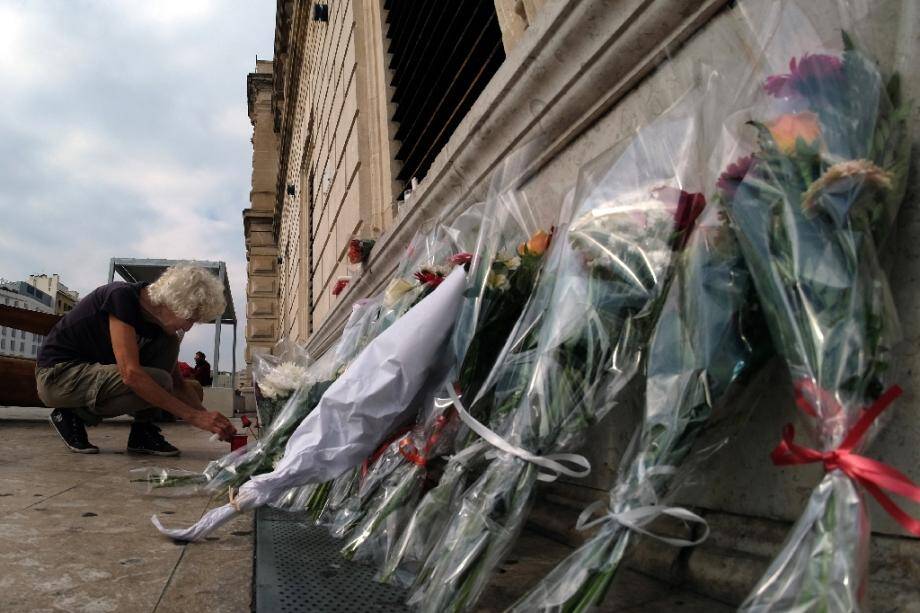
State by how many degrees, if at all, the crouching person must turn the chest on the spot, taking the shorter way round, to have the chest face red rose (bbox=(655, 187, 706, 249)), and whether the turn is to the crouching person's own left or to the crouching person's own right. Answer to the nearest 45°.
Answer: approximately 90° to the crouching person's own right

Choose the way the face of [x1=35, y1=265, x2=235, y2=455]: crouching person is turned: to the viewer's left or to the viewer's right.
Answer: to the viewer's right

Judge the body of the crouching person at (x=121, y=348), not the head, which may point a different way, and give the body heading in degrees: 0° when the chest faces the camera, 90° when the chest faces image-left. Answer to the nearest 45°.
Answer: approximately 270°

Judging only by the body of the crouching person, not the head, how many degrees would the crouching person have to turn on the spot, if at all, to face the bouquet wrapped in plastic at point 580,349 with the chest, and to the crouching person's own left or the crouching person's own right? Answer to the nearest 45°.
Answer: approximately 90° to the crouching person's own right

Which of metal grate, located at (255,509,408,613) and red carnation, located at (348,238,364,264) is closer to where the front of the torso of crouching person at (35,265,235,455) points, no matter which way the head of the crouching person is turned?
the red carnation

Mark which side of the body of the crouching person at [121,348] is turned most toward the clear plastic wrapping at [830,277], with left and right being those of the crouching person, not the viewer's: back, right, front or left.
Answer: right

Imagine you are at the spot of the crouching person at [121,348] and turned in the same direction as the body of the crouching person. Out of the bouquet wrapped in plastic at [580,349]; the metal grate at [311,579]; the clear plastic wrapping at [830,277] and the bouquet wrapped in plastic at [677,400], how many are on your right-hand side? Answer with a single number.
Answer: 4

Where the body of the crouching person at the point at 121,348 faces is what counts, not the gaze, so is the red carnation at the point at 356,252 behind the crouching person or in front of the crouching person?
in front

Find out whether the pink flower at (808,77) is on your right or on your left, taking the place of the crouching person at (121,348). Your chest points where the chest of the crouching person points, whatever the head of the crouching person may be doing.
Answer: on your right

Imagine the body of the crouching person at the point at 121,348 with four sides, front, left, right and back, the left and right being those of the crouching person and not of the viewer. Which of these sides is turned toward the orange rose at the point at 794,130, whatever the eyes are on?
right

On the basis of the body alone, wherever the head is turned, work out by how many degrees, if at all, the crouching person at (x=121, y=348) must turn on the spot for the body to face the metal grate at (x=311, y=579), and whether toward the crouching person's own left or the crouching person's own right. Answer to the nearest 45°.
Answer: approximately 90° to the crouching person's own right
